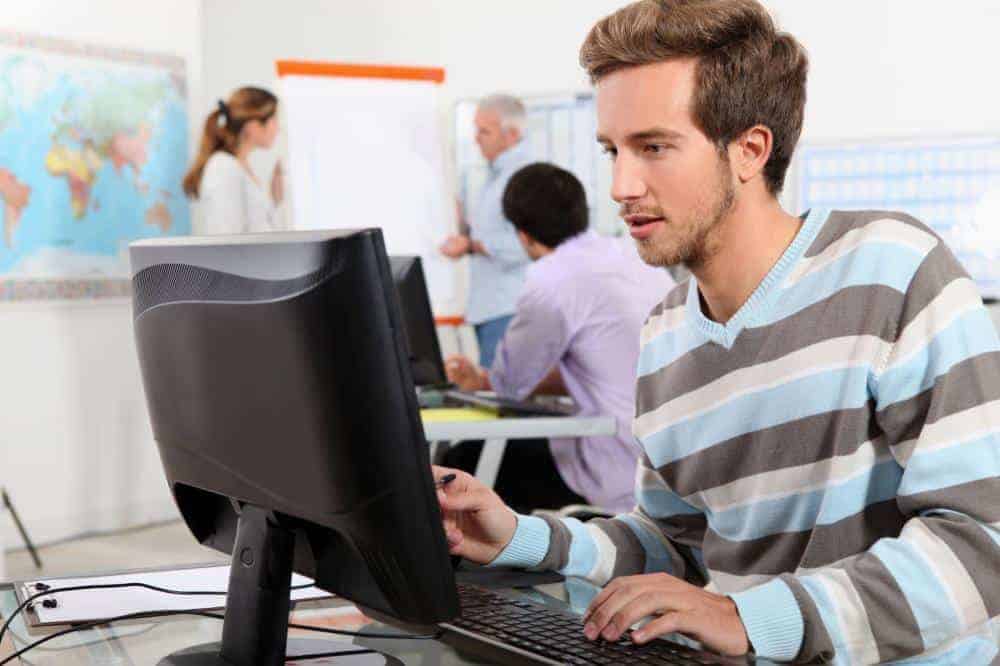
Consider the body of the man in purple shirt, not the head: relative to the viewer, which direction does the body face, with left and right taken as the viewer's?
facing away from the viewer and to the left of the viewer

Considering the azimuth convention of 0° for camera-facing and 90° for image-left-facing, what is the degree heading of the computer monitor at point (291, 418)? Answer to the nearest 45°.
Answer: approximately 225°

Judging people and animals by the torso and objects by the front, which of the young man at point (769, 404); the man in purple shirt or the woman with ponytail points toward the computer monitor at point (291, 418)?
the young man

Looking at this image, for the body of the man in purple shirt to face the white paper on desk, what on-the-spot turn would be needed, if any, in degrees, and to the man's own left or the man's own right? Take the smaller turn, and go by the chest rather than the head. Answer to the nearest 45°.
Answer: approximately 135° to the man's own left

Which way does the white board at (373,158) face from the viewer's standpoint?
toward the camera

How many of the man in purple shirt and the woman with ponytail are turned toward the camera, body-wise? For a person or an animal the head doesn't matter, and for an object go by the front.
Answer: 0

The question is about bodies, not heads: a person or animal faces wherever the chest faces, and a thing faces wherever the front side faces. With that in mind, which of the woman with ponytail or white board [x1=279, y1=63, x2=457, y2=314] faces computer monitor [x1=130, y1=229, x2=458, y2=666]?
the white board

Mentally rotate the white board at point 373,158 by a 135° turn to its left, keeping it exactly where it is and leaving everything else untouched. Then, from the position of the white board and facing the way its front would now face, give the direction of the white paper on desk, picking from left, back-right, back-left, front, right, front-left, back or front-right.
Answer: back-right

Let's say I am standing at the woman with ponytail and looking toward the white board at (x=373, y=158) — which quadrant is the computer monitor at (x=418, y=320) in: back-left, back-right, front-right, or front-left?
front-right

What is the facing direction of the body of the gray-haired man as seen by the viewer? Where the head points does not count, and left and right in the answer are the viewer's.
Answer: facing to the left of the viewer

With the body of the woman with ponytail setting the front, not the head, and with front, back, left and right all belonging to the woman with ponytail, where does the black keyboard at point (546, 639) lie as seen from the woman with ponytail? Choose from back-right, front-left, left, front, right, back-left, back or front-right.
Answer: right

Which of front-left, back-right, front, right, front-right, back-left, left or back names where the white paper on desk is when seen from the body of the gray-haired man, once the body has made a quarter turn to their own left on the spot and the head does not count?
front

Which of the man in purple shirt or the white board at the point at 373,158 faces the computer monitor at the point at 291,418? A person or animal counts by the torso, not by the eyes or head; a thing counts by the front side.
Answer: the white board

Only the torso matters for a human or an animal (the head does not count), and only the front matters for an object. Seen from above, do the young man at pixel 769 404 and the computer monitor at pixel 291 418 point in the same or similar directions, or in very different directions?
very different directions

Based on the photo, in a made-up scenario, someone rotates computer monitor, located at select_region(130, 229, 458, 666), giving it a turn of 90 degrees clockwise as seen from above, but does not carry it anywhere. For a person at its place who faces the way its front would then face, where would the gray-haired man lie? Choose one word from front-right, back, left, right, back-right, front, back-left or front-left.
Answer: back-left

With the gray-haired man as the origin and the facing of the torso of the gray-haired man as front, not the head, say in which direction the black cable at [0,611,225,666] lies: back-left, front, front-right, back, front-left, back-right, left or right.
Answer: left

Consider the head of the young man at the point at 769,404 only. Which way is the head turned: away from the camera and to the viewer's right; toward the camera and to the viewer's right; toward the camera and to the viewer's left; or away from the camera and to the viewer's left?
toward the camera and to the viewer's left

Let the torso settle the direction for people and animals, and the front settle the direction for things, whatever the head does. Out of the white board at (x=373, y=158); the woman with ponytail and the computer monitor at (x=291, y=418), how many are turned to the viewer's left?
0

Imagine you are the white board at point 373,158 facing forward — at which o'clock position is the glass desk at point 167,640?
The glass desk is roughly at 12 o'clock from the white board.

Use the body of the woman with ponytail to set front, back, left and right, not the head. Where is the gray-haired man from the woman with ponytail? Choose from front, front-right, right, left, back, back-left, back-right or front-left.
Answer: front
